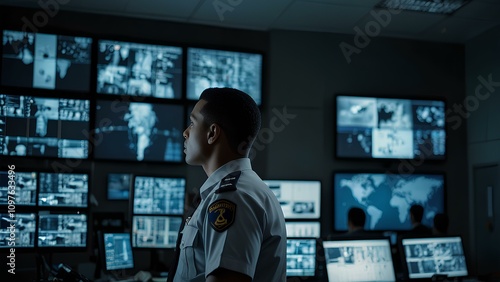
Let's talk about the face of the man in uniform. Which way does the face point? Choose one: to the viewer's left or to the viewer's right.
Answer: to the viewer's left

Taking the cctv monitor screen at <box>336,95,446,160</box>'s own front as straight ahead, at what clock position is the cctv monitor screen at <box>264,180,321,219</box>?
the cctv monitor screen at <box>264,180,321,219</box> is roughly at 2 o'clock from the cctv monitor screen at <box>336,95,446,160</box>.

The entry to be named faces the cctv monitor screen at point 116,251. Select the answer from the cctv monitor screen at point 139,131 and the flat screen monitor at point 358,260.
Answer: the cctv monitor screen at point 139,131

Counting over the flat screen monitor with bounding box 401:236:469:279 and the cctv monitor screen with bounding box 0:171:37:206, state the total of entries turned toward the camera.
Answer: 2

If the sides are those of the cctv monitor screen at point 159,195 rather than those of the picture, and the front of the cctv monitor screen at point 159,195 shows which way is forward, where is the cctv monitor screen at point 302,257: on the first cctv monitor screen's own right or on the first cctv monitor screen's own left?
on the first cctv monitor screen's own left

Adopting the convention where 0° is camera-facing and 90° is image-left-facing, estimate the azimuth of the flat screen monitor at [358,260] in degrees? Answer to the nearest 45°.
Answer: approximately 0°

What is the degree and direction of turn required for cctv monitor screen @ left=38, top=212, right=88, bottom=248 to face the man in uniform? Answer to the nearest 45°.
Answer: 0° — it already faces them
